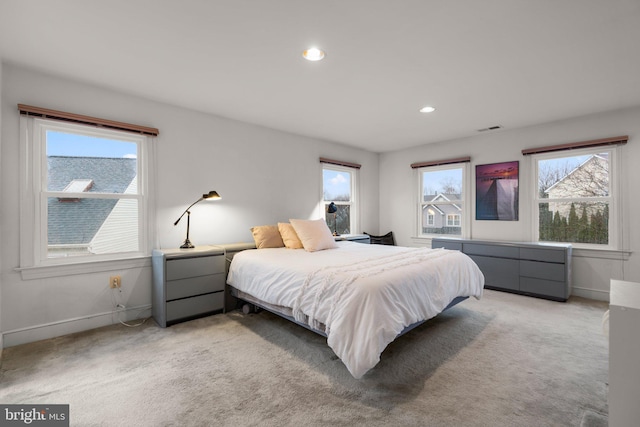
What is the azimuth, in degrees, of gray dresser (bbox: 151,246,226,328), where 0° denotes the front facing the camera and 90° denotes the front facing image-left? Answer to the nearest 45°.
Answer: approximately 315°

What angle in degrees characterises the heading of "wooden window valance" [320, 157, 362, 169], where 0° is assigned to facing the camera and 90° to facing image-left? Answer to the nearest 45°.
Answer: approximately 315°

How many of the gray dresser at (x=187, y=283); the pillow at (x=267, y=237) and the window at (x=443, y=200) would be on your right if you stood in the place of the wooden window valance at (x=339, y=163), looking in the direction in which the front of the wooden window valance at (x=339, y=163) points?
2

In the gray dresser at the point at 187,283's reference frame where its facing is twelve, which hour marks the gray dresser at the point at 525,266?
the gray dresser at the point at 525,266 is roughly at 11 o'clock from the gray dresser at the point at 187,283.

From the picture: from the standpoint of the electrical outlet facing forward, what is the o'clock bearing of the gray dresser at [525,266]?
The gray dresser is roughly at 10 o'clock from the electrical outlet.
